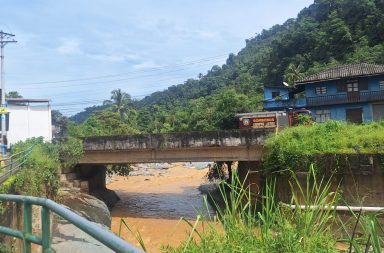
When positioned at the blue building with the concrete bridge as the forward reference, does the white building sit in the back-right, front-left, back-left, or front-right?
front-right

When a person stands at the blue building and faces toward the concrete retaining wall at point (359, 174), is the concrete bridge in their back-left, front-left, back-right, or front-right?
front-right

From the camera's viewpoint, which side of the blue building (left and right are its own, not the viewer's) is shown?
front

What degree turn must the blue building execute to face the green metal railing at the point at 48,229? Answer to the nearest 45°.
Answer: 0° — it already faces it

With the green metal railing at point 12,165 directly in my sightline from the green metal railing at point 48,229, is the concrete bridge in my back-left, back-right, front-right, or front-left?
front-right

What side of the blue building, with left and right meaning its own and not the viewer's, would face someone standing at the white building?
right

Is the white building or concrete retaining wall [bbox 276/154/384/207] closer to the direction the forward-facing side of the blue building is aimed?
the concrete retaining wall

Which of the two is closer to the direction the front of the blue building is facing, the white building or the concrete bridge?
the concrete bridge

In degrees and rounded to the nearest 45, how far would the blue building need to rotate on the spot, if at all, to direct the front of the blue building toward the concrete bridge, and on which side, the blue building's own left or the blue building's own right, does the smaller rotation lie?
approximately 45° to the blue building's own right

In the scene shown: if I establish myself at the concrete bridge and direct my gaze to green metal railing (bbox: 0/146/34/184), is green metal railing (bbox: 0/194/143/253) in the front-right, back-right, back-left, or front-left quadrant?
front-left

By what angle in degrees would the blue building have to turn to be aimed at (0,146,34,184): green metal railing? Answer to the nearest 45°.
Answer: approximately 45° to its right

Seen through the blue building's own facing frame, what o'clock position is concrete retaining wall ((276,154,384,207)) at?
The concrete retaining wall is roughly at 12 o'clock from the blue building.

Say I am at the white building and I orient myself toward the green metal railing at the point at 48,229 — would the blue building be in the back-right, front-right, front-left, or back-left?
front-left
